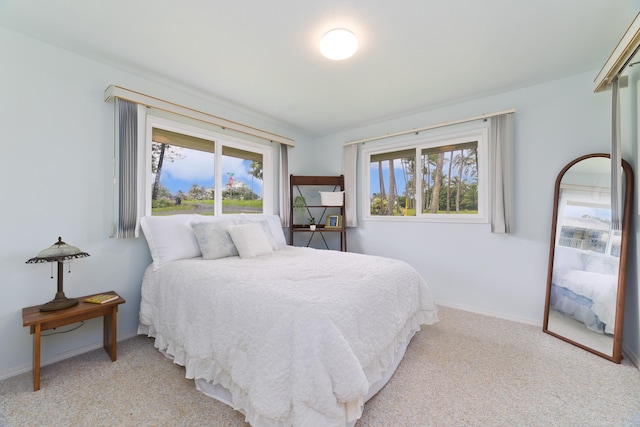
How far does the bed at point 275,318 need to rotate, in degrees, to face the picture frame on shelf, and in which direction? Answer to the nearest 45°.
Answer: approximately 135° to its left

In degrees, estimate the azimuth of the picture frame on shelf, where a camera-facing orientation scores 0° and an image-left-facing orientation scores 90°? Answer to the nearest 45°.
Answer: approximately 0°

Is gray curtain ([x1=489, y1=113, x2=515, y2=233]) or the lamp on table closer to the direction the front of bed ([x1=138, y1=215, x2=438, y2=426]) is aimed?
the gray curtain

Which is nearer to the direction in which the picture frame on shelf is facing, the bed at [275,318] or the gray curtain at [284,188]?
the bed

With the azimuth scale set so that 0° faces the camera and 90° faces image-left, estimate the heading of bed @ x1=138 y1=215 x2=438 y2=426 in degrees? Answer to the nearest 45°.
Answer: approximately 315°

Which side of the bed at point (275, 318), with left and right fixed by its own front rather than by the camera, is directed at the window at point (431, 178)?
left

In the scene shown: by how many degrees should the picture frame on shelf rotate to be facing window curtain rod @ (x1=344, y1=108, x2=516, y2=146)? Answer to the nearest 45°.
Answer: approximately 45° to its left
